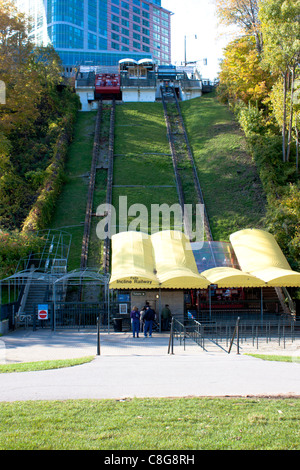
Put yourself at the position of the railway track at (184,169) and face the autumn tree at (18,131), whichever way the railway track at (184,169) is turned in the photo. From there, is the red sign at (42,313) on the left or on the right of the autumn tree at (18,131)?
left

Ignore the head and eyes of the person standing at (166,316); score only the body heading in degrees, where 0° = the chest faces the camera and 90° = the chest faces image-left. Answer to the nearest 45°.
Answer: approximately 180°

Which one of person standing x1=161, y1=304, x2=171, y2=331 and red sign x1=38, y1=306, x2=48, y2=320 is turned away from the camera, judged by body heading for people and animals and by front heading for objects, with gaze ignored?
the person standing

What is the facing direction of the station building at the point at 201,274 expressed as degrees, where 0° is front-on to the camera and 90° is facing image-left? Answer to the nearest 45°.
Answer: approximately 0°

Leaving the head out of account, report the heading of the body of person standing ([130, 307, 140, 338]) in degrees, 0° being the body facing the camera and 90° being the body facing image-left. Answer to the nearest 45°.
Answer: approximately 180°

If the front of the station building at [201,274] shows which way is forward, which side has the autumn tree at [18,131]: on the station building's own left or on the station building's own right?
on the station building's own right

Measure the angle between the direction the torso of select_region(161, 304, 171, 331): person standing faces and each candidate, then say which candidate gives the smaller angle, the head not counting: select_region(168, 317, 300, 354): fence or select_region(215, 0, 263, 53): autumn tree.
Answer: the autumn tree

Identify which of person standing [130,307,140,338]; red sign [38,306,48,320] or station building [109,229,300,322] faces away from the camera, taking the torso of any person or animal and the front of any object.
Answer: the person standing

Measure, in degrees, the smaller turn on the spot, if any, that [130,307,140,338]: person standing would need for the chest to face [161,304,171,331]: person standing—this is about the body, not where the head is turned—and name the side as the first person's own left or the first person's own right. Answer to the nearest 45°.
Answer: approximately 45° to the first person's own right

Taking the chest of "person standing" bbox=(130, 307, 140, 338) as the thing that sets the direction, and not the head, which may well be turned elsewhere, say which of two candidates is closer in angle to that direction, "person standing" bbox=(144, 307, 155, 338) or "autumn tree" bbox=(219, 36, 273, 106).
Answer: the autumn tree

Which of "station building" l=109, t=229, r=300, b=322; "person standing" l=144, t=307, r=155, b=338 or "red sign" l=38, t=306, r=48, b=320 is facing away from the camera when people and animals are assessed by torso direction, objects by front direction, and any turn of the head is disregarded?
the person standing

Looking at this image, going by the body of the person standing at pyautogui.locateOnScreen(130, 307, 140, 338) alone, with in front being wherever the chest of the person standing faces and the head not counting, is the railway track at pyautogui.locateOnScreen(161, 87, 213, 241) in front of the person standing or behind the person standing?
in front

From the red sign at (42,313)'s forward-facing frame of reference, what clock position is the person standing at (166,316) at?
The person standing is roughly at 9 o'clock from the red sign.

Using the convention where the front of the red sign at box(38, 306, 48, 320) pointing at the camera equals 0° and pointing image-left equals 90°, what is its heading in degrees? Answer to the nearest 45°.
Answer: approximately 0°

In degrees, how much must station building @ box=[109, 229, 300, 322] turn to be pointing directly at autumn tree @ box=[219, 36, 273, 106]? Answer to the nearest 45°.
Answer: approximately 180°

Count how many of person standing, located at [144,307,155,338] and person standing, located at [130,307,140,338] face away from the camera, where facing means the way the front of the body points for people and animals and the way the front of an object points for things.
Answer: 2

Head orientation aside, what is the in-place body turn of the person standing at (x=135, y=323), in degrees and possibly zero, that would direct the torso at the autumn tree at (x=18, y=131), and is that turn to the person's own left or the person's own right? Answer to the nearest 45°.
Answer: approximately 45° to the person's own left
